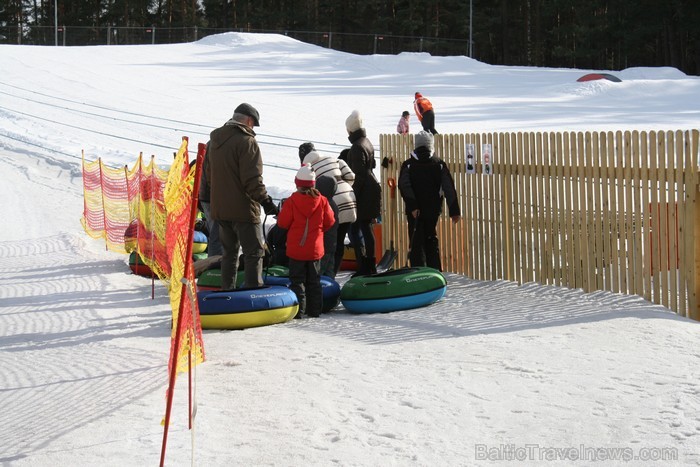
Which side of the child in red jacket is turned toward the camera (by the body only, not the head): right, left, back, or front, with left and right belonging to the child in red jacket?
back

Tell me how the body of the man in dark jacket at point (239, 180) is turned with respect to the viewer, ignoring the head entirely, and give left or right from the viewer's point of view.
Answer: facing away from the viewer and to the right of the viewer

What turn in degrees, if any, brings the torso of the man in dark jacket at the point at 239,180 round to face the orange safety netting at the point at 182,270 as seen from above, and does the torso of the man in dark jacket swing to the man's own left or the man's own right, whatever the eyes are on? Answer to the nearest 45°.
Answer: approximately 135° to the man's own right

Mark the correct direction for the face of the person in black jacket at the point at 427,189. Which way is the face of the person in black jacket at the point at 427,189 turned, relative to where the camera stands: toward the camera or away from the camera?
away from the camera

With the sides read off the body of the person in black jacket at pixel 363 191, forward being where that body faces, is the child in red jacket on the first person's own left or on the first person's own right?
on the first person's own left

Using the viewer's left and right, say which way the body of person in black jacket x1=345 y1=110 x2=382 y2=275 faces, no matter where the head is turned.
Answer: facing away from the viewer and to the left of the viewer

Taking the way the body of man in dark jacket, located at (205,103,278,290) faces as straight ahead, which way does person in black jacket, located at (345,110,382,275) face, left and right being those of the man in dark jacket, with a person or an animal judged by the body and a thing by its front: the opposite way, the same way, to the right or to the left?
to the left

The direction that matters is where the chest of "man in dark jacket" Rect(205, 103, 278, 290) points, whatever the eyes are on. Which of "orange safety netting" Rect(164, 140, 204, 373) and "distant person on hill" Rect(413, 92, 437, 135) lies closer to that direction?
the distant person on hill

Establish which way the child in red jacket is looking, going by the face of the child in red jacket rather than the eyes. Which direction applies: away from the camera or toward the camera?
away from the camera
